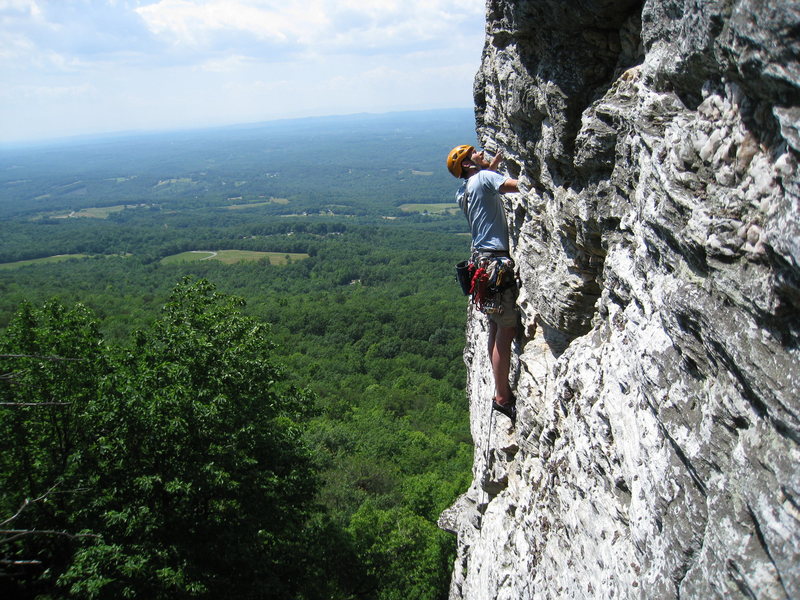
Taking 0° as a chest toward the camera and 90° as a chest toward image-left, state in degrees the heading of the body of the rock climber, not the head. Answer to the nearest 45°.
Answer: approximately 270°
